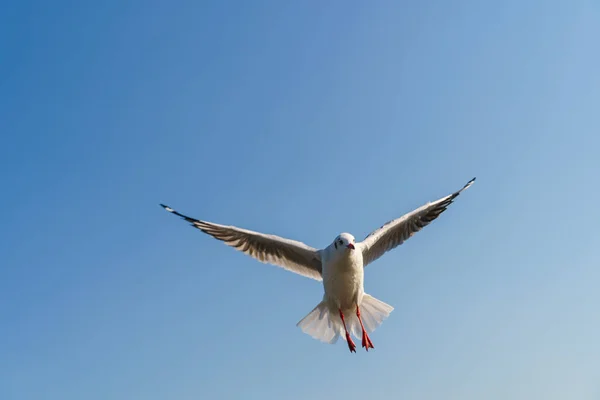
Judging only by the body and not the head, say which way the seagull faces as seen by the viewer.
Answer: toward the camera
